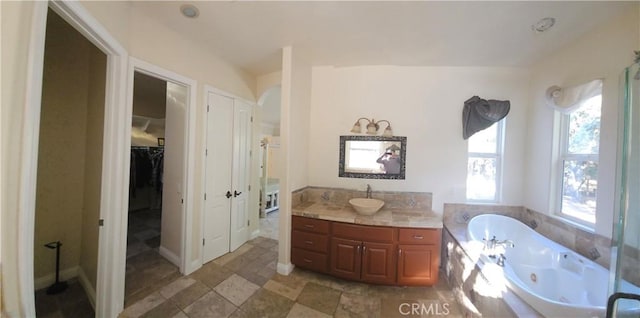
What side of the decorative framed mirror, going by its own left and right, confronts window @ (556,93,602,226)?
left

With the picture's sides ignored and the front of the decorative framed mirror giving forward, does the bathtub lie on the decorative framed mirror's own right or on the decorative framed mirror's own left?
on the decorative framed mirror's own left

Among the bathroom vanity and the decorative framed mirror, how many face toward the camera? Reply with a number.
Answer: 2

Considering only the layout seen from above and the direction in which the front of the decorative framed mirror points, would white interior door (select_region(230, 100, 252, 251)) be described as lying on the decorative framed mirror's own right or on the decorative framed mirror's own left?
on the decorative framed mirror's own right

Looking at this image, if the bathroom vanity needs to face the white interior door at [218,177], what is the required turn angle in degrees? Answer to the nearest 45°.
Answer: approximately 90° to its right

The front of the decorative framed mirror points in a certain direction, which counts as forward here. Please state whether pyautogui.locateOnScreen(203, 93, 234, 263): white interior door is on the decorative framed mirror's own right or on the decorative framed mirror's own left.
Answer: on the decorative framed mirror's own right

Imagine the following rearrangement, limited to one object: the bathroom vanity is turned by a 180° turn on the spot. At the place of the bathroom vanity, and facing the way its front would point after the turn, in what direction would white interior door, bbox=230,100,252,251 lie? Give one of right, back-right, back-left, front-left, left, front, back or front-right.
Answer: left

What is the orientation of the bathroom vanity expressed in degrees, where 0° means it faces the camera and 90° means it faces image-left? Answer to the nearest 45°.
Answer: approximately 0°

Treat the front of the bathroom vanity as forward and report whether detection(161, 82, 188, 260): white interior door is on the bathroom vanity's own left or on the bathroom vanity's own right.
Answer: on the bathroom vanity's own right
